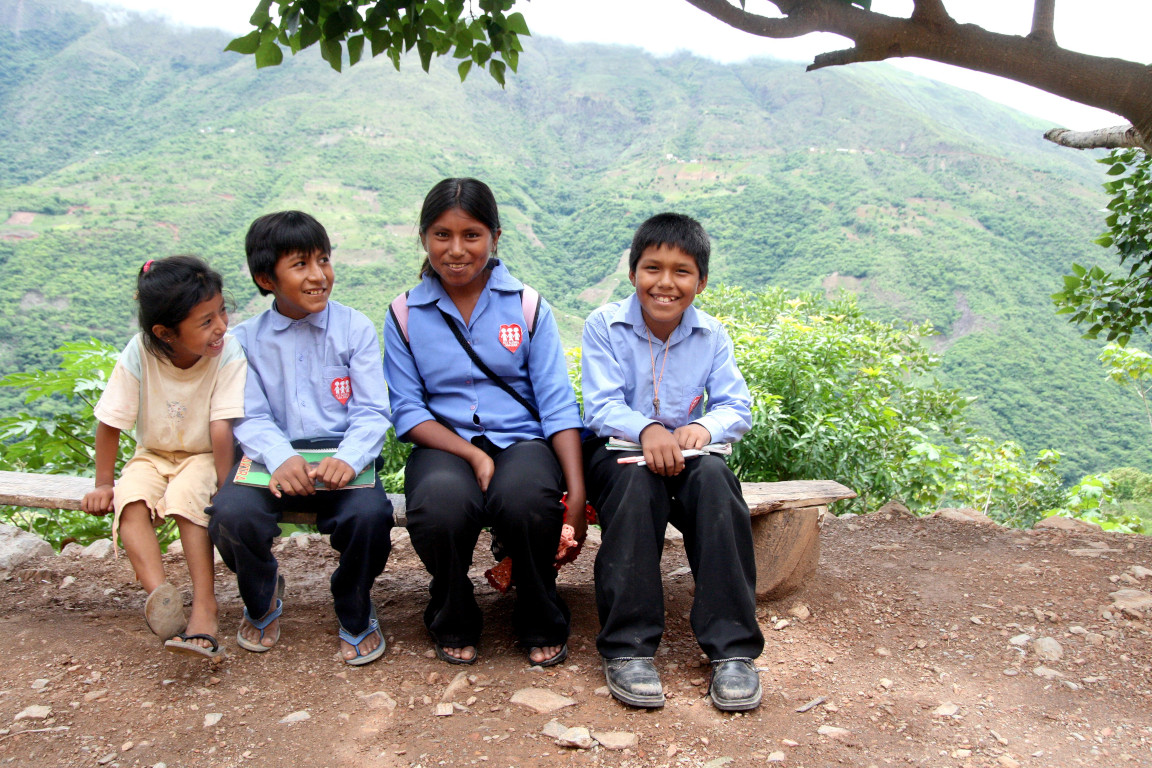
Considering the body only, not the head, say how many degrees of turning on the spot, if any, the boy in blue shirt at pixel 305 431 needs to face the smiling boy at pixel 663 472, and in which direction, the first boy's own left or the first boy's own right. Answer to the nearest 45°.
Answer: approximately 45° to the first boy's own left

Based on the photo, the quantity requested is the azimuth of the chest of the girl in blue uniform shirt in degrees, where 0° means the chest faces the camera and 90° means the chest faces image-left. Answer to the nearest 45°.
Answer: approximately 0°

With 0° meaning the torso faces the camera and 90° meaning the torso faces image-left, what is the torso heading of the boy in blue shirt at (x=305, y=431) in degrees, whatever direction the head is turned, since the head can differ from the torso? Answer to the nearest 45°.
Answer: approximately 0°

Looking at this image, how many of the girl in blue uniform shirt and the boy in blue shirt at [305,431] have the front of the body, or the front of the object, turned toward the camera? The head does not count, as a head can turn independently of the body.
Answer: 2

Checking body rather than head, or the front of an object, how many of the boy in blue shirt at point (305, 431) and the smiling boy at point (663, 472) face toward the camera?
2

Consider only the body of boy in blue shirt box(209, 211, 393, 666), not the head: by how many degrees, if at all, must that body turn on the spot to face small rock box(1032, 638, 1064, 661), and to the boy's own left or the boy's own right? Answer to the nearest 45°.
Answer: approximately 90° to the boy's own left
